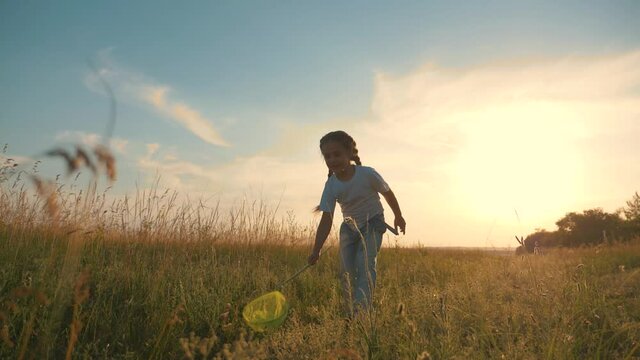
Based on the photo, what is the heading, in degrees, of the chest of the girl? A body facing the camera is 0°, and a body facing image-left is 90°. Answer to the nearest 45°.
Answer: approximately 45°

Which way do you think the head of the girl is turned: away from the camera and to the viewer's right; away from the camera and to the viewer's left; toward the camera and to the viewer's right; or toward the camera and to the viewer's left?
toward the camera and to the viewer's left

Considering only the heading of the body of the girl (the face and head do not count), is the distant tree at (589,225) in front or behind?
behind
